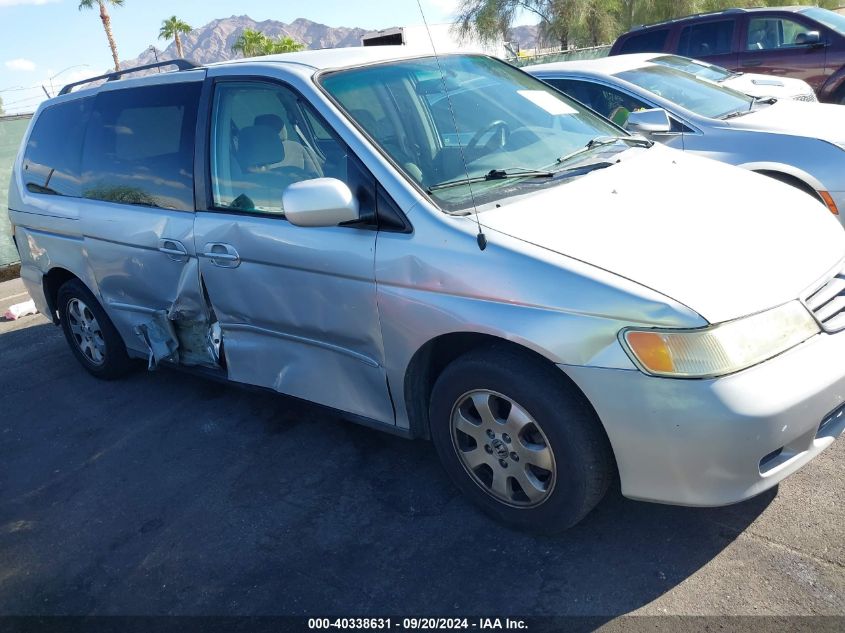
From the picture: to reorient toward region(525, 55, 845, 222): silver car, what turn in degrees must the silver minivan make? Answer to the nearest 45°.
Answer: approximately 90° to its left

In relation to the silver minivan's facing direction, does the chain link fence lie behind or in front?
behind

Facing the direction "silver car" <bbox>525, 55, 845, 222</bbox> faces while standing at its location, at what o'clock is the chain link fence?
The chain link fence is roughly at 5 o'clock from the silver car.

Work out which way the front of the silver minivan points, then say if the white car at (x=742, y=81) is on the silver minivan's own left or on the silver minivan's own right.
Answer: on the silver minivan's own left

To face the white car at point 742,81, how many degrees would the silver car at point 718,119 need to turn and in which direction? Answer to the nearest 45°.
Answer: approximately 135° to its left

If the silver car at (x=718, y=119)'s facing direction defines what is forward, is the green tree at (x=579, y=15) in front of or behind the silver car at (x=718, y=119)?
behind

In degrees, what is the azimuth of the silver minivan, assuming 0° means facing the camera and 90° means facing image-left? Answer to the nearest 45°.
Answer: approximately 315°
